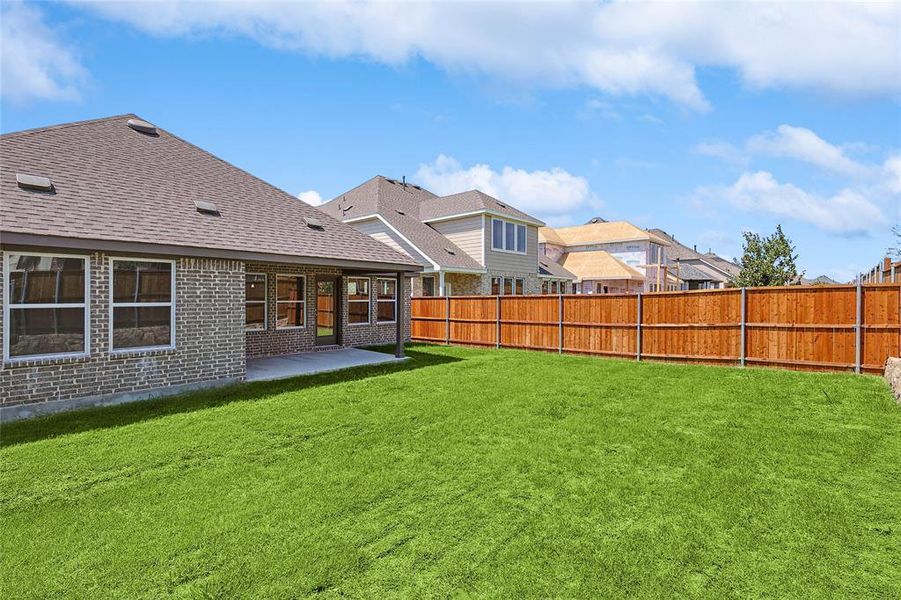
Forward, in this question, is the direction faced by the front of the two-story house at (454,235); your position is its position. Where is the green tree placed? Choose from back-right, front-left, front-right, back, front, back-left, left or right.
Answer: back-right

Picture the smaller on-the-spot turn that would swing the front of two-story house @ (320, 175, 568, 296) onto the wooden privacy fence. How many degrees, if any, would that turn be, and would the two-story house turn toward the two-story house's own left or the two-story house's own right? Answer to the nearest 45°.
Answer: approximately 180°

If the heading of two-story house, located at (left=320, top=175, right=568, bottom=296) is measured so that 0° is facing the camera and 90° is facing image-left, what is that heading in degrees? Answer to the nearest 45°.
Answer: approximately 135°

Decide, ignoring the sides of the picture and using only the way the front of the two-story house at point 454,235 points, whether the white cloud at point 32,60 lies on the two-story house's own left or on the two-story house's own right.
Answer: on the two-story house's own left

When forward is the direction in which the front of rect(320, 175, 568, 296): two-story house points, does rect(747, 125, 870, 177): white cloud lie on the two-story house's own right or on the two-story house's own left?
on the two-story house's own right

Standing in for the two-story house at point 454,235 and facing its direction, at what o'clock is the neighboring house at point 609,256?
The neighboring house is roughly at 3 o'clock from the two-story house.
